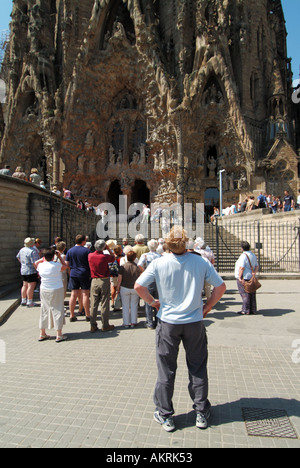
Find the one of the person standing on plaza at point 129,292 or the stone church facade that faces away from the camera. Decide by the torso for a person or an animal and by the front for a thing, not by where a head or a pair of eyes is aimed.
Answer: the person standing on plaza

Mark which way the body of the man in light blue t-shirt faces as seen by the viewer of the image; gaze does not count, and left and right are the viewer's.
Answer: facing away from the viewer

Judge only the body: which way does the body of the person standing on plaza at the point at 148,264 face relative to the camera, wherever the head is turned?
away from the camera

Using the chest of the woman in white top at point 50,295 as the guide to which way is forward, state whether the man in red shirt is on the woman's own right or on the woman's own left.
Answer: on the woman's own right

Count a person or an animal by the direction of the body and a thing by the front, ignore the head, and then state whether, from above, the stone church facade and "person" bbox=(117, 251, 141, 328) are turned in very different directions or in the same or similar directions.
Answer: very different directions

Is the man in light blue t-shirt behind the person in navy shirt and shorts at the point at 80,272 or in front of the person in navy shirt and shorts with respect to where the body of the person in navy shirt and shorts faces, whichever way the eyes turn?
behind

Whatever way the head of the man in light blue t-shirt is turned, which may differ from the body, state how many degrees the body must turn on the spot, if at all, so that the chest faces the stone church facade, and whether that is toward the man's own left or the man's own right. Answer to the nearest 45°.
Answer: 0° — they already face it

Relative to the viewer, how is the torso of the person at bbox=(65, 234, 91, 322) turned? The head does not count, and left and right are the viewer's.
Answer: facing away from the viewer

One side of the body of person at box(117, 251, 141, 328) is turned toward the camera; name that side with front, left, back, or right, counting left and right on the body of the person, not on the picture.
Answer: back

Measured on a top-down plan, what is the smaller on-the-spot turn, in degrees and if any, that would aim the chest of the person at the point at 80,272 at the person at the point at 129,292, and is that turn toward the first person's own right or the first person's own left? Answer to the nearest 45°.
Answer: approximately 135° to the first person's own right

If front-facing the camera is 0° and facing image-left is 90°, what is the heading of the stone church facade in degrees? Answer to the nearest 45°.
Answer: approximately 0°
